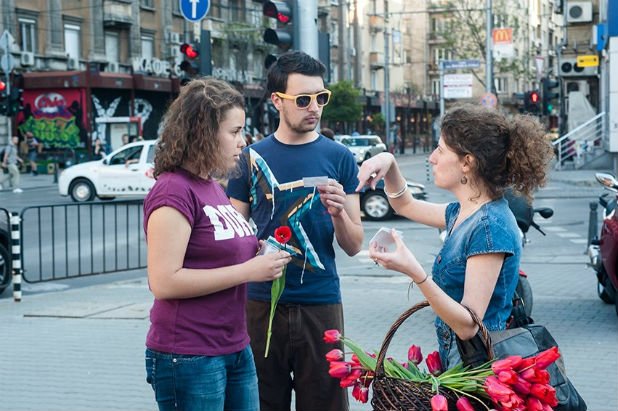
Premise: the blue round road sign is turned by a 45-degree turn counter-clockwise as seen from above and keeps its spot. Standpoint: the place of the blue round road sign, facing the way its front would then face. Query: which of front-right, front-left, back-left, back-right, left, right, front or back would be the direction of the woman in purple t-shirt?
front-right

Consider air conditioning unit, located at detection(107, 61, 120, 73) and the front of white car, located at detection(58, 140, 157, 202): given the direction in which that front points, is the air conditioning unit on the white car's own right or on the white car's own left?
on the white car's own right

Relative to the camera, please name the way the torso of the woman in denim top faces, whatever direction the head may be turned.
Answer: to the viewer's left

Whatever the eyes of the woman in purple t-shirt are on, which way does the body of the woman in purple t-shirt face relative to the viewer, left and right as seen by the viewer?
facing the viewer and to the right of the viewer

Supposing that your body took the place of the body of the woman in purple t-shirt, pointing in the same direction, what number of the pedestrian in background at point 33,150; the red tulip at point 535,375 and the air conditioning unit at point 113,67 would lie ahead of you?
1

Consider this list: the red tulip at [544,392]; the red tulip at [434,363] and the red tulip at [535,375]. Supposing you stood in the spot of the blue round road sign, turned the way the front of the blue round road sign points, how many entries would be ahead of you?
3

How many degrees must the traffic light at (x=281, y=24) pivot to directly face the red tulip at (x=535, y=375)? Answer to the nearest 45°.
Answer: approximately 45° to its left

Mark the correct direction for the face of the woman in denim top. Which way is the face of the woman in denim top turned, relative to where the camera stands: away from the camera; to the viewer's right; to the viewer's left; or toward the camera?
to the viewer's left

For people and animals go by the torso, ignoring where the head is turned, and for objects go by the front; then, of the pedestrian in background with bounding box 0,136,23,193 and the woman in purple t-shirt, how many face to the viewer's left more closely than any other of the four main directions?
0

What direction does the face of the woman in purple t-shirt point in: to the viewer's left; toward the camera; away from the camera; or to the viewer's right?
to the viewer's right

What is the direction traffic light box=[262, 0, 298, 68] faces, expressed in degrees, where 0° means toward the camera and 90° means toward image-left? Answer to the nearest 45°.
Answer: approximately 45°

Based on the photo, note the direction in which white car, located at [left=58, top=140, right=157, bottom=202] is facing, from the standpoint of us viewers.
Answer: facing to the left of the viewer

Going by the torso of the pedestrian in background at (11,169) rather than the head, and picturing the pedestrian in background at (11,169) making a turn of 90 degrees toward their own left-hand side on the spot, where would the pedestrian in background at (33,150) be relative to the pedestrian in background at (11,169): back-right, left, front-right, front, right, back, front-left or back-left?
front
